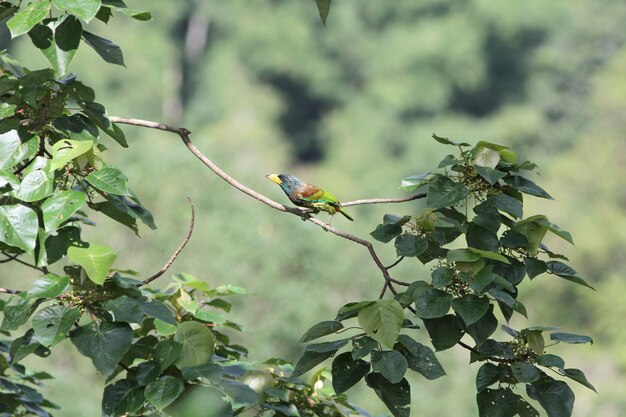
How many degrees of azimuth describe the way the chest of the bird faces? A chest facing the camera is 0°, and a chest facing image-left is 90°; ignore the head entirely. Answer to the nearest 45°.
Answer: approximately 90°
